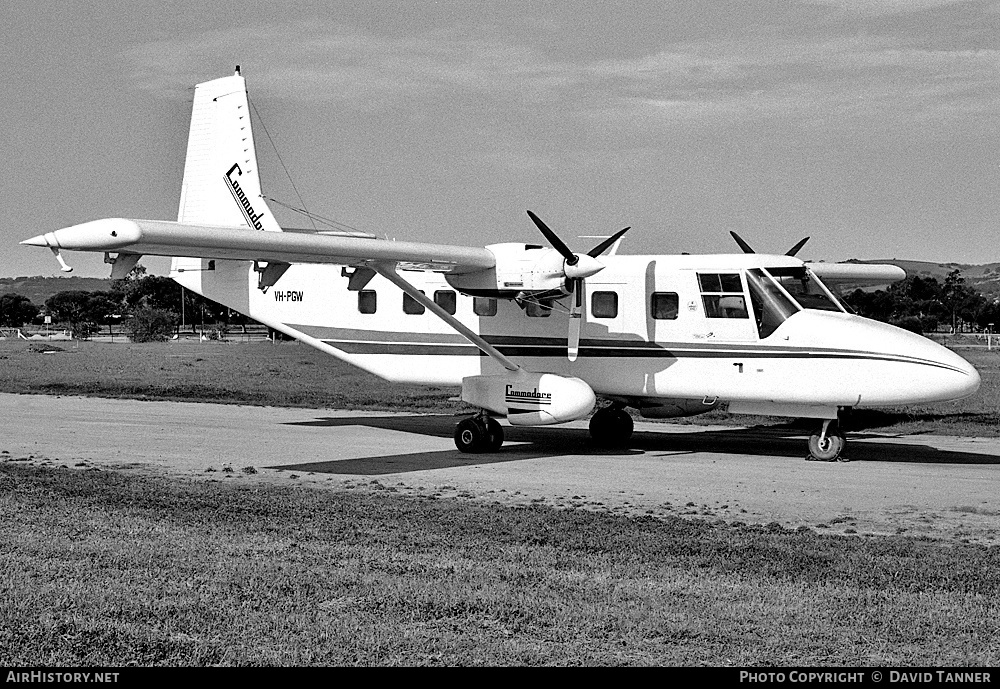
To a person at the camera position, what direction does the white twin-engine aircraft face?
facing the viewer and to the right of the viewer
